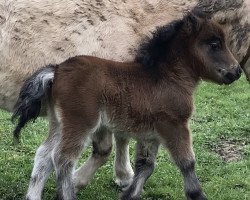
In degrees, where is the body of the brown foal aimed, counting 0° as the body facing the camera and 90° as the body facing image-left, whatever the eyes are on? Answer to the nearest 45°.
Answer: approximately 270°
